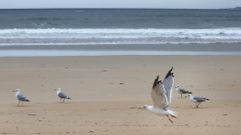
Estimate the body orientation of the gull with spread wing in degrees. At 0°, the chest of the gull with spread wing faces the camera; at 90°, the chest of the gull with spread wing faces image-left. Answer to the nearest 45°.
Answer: approximately 90°
